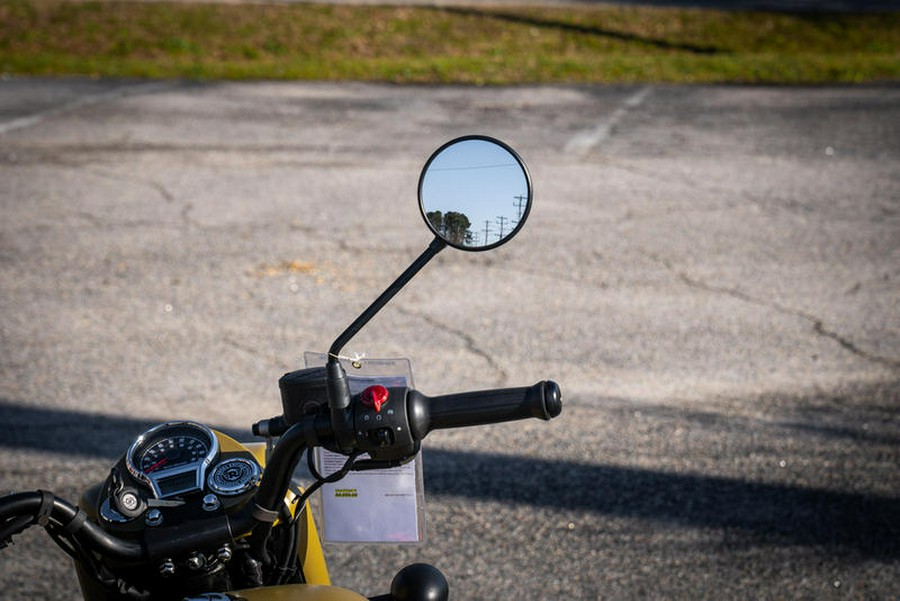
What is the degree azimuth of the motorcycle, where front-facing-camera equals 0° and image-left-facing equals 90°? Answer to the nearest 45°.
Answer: approximately 135°
